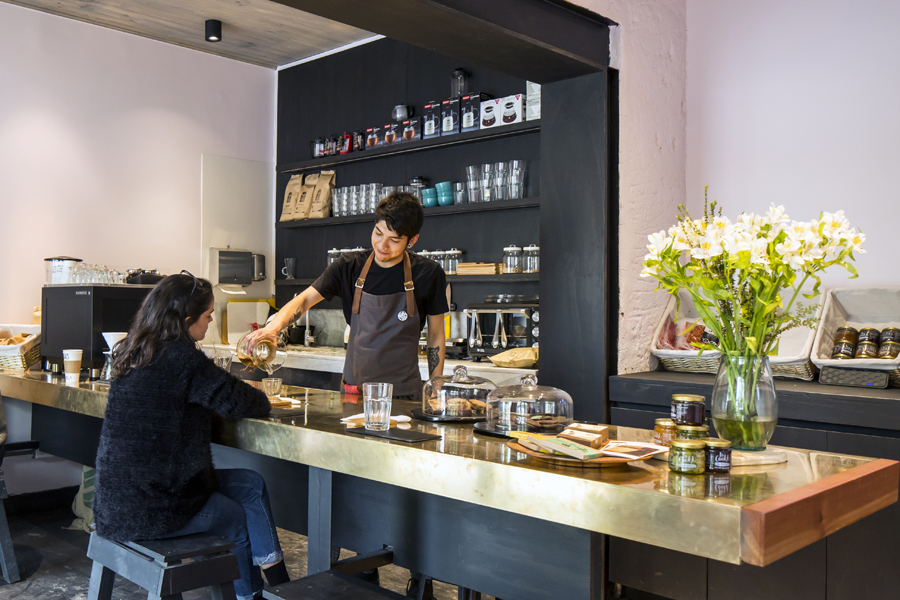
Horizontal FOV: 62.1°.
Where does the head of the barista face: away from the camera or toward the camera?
toward the camera

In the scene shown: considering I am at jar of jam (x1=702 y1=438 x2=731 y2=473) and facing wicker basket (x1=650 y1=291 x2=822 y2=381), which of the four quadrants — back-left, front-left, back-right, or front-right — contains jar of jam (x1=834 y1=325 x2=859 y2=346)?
front-right

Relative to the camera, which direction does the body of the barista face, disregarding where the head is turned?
toward the camera

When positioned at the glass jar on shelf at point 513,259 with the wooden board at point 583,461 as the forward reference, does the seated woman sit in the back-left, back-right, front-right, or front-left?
front-right

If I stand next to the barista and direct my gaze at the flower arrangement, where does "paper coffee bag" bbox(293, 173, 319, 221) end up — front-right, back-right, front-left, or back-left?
back-left

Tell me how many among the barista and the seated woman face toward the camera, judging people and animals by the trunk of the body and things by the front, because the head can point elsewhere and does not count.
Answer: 1

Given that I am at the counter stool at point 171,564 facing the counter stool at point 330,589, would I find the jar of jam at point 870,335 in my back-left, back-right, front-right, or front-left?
front-left

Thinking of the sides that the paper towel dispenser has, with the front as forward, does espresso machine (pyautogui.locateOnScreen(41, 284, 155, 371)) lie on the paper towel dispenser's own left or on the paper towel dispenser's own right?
on the paper towel dispenser's own right

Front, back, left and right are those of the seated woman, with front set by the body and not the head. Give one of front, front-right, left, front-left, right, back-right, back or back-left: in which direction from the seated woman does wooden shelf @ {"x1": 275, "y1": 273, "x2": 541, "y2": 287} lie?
front

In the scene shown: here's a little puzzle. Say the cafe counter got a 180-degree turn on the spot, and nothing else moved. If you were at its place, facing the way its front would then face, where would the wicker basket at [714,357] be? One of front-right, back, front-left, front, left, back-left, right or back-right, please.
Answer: front

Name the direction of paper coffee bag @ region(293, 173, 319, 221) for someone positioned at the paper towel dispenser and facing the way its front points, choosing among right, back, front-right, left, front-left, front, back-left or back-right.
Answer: front-left

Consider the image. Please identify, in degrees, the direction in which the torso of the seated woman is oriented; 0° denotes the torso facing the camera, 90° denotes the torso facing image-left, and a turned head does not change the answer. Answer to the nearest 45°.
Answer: approximately 225°

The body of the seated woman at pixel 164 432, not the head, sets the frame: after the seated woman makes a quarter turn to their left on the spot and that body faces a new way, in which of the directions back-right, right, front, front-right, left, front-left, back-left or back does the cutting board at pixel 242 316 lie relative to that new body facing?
front-right

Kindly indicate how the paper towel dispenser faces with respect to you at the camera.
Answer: facing the viewer and to the right of the viewer

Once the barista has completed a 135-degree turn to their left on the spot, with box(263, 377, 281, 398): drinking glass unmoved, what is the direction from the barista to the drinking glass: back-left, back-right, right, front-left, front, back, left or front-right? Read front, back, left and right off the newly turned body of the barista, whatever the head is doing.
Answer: back

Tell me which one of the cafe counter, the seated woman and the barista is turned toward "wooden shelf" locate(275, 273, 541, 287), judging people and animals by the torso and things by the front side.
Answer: the seated woman

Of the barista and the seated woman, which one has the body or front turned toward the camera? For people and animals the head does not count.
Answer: the barista

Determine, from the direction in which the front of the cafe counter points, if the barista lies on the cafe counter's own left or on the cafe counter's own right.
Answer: on the cafe counter's own right

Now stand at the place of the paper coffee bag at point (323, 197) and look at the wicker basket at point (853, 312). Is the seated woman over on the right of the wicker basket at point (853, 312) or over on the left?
right

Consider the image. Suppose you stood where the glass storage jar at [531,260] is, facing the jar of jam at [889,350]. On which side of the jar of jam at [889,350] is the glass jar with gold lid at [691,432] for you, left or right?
right

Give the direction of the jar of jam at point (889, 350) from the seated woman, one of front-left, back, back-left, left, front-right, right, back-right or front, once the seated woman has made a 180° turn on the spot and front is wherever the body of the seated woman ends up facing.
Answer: back-left
